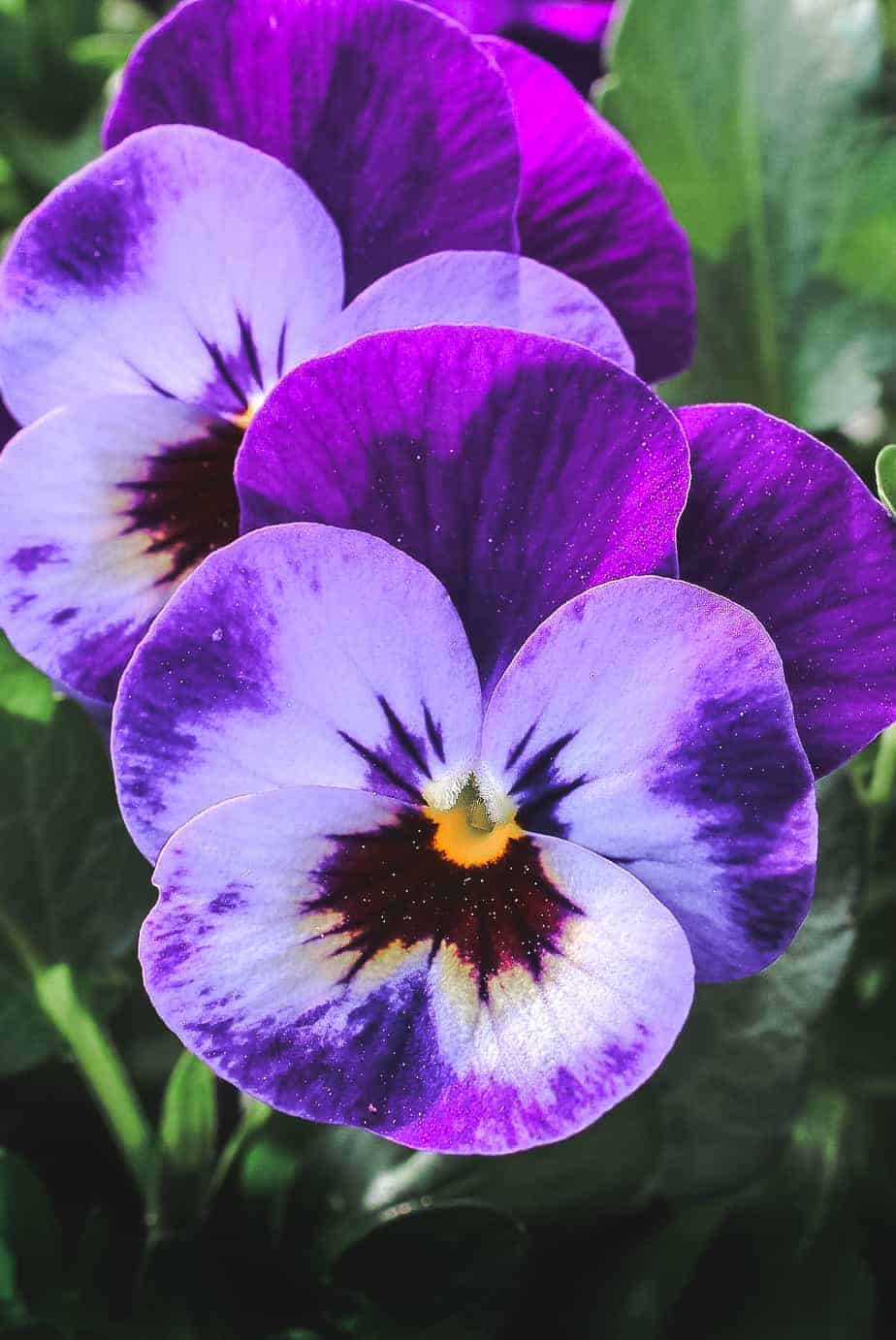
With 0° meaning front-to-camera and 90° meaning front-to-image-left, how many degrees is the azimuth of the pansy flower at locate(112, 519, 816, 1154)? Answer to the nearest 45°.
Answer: approximately 0°

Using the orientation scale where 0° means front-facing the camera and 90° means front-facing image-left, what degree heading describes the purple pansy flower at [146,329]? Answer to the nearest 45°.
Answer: approximately 0°
